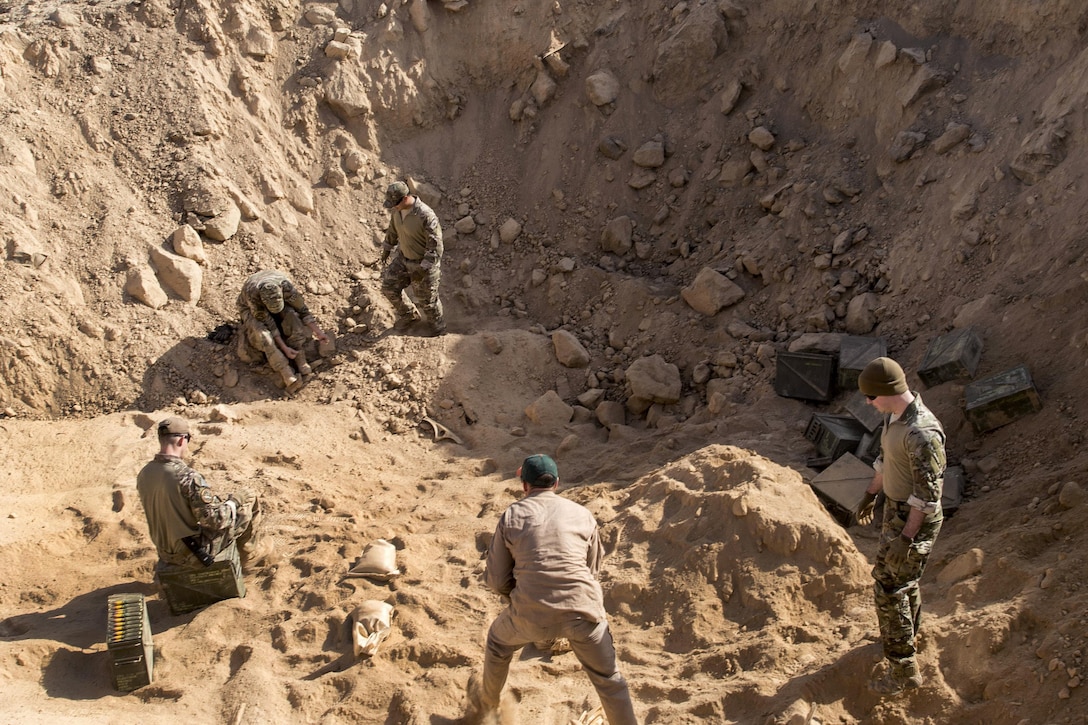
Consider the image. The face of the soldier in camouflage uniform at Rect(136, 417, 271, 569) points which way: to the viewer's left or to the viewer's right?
to the viewer's right

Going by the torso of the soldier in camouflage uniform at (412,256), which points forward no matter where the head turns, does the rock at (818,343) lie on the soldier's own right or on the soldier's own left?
on the soldier's own left

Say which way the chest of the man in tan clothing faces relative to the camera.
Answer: away from the camera

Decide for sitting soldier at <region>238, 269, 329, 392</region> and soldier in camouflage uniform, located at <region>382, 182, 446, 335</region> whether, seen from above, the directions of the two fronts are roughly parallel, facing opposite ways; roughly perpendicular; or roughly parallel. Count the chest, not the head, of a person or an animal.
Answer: roughly perpendicular

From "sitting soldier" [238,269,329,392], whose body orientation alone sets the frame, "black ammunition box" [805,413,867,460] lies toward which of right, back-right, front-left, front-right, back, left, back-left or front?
front

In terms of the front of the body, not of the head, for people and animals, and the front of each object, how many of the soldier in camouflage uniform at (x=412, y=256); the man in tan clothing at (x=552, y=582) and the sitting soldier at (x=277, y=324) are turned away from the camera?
1

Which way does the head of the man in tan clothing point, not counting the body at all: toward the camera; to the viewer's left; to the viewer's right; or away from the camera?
away from the camera

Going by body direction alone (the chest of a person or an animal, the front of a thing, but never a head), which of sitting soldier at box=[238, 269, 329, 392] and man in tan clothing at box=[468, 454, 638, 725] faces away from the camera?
the man in tan clothing

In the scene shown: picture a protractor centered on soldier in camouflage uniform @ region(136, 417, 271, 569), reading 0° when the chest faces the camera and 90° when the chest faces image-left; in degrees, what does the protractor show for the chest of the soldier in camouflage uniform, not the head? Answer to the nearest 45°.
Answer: approximately 225°

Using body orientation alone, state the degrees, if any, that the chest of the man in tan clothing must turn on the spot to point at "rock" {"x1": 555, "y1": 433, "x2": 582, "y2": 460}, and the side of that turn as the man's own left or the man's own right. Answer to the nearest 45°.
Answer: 0° — they already face it

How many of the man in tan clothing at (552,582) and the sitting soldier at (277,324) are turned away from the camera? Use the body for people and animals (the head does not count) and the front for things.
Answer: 1

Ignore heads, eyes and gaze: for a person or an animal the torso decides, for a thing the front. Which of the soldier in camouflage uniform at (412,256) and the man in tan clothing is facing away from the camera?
the man in tan clothing

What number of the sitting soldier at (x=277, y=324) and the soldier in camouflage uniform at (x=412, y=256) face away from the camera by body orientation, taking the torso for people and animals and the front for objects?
0

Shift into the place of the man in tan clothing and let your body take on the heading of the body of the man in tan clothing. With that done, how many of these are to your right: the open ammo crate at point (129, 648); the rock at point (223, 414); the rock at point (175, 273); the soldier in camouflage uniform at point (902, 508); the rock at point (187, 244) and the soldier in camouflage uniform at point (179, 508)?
1

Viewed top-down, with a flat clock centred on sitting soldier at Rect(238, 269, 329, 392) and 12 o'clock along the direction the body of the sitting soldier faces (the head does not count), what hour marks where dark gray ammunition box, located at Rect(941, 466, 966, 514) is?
The dark gray ammunition box is roughly at 12 o'clock from the sitting soldier.
